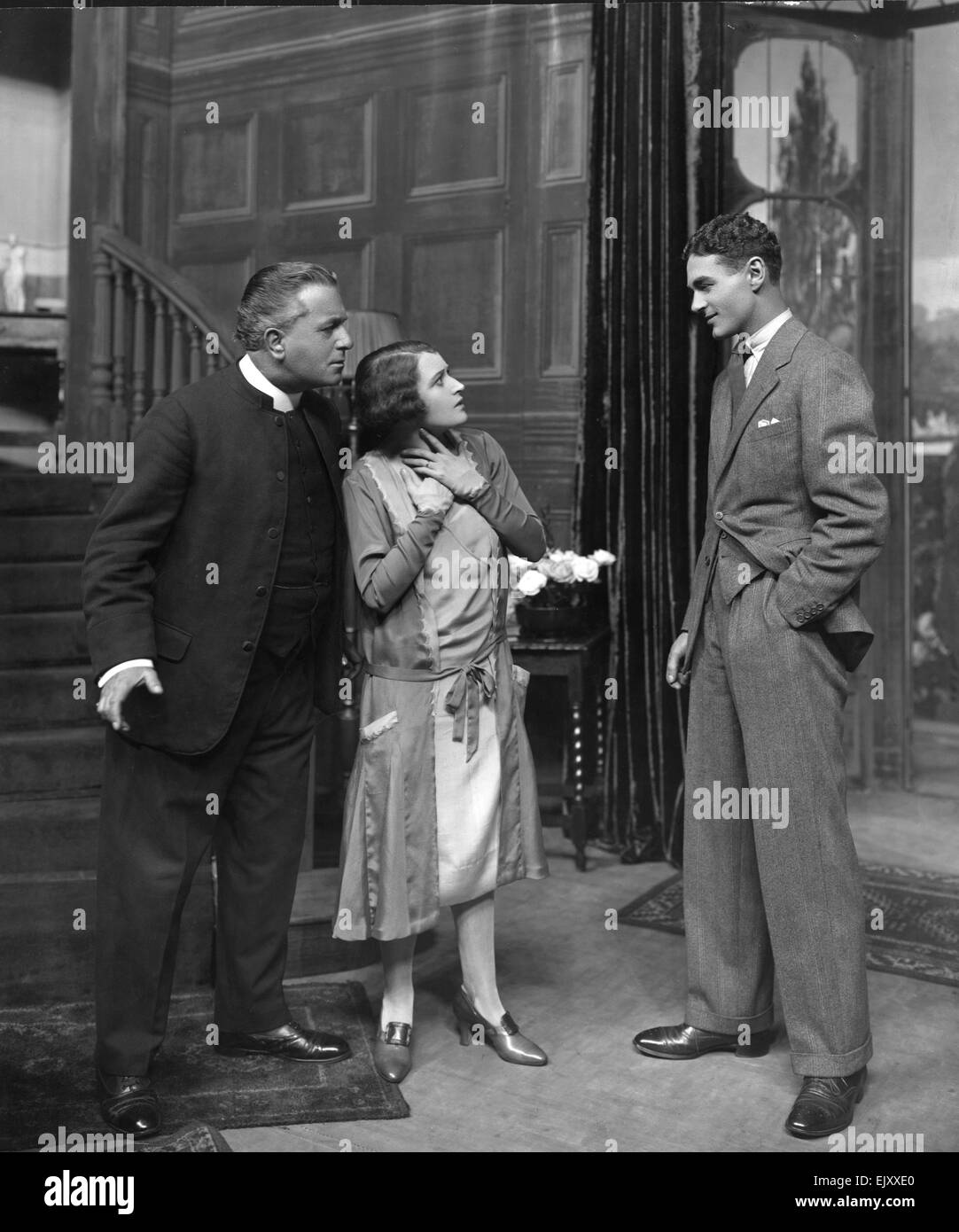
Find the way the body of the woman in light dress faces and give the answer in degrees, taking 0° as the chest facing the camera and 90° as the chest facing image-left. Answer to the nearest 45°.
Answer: approximately 315°

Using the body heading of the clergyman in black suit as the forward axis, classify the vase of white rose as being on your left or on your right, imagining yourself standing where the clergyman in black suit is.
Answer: on your left

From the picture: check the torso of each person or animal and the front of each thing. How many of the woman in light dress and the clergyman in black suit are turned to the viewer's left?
0

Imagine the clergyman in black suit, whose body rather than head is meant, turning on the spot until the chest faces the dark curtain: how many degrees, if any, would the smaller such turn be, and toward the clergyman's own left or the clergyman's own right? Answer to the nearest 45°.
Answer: approximately 90° to the clergyman's own left

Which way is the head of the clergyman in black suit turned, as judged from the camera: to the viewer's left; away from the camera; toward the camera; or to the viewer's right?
to the viewer's right

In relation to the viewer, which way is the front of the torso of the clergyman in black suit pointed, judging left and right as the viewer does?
facing the viewer and to the right of the viewer

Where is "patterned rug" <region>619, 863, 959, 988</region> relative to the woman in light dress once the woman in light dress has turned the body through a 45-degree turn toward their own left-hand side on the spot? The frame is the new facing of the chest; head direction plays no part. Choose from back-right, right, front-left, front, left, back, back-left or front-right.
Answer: front-left

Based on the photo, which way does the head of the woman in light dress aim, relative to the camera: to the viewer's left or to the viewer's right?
to the viewer's right

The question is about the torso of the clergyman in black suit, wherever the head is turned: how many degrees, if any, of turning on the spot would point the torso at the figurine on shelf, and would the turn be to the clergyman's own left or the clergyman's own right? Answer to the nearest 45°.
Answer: approximately 135° to the clergyman's own left
